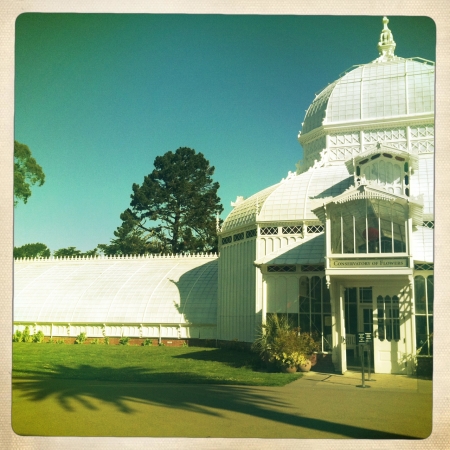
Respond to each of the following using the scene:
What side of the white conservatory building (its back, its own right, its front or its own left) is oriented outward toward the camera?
front

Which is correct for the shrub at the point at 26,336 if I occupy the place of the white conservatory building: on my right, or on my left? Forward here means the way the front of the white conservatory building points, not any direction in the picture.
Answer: on my right

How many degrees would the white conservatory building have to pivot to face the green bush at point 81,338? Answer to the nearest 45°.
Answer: approximately 135° to its right

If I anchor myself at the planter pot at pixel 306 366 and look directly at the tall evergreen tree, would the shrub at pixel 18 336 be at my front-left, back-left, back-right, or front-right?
front-left

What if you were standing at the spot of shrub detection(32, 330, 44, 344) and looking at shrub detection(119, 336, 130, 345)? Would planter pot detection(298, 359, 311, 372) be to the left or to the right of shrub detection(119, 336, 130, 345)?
right

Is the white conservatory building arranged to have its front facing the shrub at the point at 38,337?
no

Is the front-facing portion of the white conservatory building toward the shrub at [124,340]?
no

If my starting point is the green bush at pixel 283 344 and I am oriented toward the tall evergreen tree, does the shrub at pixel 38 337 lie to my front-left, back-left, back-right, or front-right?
front-left

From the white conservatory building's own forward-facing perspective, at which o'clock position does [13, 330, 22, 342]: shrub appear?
The shrub is roughly at 4 o'clock from the white conservatory building.
